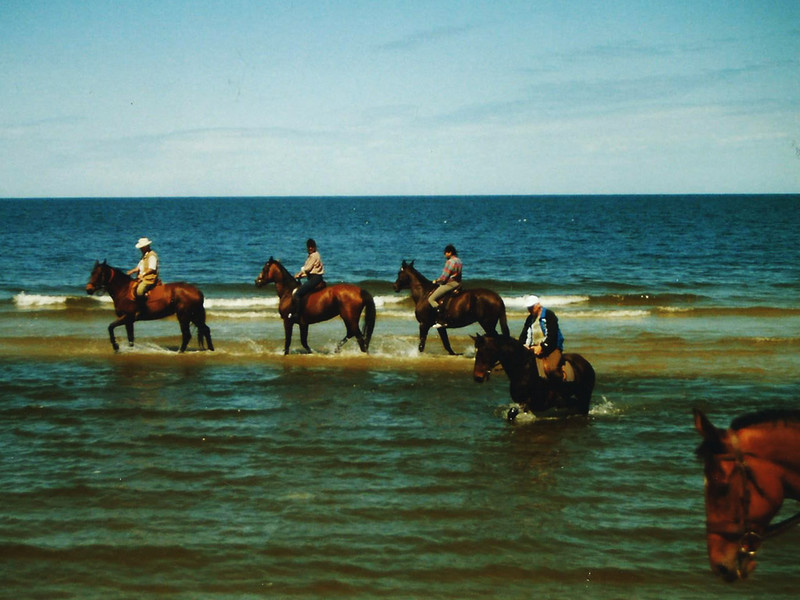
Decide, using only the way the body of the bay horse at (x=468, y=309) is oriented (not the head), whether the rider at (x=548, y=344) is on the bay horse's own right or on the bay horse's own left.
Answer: on the bay horse's own left

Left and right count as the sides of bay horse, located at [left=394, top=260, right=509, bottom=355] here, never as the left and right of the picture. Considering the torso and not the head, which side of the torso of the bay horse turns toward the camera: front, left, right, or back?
left

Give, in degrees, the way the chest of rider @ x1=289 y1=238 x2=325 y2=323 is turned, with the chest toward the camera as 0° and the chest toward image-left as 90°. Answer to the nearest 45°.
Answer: approximately 90°

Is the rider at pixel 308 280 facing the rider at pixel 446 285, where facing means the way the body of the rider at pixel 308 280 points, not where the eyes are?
no

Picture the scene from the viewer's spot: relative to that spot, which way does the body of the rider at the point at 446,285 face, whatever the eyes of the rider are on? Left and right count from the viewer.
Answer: facing to the left of the viewer

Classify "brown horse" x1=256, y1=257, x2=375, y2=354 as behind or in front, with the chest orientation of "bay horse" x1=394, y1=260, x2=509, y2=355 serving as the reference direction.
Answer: in front

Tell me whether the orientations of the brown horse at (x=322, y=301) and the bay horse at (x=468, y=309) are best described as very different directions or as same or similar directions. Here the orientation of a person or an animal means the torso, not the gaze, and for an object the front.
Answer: same or similar directions

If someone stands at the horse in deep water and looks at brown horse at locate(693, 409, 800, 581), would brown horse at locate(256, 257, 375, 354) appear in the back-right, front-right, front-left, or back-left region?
back-right

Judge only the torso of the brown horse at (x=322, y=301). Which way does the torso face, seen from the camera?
to the viewer's left

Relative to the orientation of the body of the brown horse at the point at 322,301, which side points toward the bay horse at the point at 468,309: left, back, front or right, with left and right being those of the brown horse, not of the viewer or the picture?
back

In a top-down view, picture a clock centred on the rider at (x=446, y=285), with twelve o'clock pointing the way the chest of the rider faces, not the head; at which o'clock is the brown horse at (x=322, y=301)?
The brown horse is roughly at 12 o'clock from the rider.

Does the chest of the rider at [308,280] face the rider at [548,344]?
no

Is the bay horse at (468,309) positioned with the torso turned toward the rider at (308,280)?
yes
